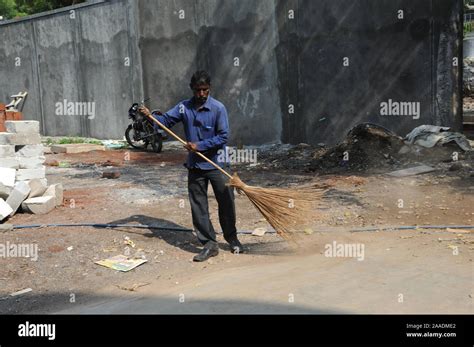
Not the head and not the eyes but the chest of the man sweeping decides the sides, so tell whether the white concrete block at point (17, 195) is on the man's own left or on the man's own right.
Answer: on the man's own right

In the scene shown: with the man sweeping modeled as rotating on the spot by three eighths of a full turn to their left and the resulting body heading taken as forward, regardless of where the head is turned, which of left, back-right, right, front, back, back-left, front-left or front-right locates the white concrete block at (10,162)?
left

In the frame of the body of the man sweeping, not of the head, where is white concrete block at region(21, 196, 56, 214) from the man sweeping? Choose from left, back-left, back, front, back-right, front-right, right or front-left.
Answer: back-right

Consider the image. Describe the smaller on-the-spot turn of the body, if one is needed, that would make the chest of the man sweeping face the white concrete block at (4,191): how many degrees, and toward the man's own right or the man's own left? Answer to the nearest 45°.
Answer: approximately 135° to the man's own right

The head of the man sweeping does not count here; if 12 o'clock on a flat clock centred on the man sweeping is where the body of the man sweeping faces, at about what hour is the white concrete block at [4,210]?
The white concrete block is roughly at 4 o'clock from the man sweeping.

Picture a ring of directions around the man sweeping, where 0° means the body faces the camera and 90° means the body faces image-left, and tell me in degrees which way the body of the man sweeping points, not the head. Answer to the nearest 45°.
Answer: approximately 0°

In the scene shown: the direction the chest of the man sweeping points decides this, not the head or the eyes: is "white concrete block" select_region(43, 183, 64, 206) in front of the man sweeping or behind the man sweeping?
behind

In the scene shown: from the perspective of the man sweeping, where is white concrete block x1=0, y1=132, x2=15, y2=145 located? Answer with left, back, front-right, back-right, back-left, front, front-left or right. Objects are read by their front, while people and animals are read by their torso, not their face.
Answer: back-right

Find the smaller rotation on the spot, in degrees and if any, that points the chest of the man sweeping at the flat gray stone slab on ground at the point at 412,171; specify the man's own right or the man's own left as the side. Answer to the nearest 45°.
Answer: approximately 135° to the man's own left

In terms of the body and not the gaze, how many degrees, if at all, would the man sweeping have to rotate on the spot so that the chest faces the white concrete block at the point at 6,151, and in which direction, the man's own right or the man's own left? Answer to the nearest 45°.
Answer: approximately 135° to the man's own right
